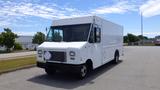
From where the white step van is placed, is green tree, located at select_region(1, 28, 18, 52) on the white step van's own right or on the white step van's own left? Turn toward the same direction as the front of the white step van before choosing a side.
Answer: on the white step van's own right

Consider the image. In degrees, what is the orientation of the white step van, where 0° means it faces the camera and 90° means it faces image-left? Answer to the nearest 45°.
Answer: approximately 45°
